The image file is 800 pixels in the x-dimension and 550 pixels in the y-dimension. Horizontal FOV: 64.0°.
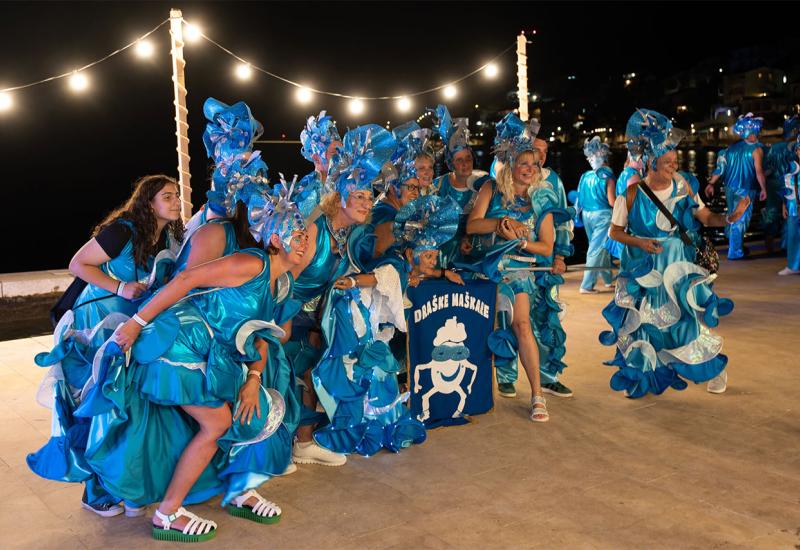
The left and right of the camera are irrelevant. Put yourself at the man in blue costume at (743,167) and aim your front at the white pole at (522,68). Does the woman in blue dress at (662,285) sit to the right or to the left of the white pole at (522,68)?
left

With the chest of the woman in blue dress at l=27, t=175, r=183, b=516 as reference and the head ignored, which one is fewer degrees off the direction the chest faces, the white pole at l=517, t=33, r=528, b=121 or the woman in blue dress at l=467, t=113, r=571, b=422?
the woman in blue dress

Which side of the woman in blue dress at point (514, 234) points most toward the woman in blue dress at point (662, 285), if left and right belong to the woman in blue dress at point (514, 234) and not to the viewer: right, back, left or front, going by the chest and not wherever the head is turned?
left

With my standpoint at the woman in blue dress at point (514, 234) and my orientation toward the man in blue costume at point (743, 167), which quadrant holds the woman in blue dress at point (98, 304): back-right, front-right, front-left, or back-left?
back-left

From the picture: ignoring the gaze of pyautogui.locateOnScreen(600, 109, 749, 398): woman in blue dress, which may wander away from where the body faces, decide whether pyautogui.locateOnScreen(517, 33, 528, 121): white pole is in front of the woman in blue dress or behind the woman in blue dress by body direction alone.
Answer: behind

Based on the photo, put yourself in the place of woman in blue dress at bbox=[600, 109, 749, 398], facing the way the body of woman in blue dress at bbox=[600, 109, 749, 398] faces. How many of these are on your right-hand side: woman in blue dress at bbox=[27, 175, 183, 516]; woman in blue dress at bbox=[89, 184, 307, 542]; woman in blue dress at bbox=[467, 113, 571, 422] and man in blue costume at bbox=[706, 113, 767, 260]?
3

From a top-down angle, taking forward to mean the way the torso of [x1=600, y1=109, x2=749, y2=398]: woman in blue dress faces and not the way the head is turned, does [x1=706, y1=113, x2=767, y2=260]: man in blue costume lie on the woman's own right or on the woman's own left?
on the woman's own left
